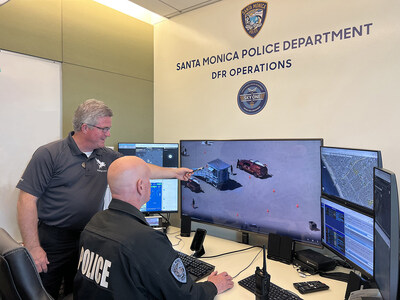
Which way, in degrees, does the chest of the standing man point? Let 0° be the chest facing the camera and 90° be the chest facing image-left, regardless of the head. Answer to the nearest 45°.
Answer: approximately 315°

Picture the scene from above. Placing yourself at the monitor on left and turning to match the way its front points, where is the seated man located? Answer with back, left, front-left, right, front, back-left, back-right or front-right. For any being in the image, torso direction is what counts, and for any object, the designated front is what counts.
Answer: front

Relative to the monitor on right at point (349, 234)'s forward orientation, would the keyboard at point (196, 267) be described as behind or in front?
in front

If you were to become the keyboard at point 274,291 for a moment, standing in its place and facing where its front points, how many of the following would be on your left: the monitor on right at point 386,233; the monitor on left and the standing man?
1

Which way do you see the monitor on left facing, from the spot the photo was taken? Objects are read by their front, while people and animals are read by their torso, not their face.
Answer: facing the viewer

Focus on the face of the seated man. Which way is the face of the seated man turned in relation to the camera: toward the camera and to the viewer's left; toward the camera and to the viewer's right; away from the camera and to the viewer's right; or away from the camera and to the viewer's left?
away from the camera and to the viewer's right

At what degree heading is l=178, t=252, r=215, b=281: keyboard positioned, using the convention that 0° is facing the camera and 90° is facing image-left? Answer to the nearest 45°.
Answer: approximately 45°

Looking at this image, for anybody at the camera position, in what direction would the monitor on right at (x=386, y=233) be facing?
facing to the left of the viewer

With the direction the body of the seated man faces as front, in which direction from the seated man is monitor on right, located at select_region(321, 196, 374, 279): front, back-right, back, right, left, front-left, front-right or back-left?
front-right

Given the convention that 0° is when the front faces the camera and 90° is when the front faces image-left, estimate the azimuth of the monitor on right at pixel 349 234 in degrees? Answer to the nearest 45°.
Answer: approximately 45°

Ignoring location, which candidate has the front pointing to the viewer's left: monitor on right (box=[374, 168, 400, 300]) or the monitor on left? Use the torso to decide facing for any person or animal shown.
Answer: the monitor on right

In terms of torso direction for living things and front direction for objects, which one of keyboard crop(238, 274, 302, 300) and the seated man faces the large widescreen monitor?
the seated man

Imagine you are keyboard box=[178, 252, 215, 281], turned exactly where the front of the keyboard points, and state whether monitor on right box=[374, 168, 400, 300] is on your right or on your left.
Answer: on your left

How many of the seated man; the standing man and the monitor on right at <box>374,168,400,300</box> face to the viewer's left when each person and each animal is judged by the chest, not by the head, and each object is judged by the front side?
1

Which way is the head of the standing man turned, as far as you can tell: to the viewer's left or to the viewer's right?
to the viewer's right

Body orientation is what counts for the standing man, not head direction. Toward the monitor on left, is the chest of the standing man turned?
no

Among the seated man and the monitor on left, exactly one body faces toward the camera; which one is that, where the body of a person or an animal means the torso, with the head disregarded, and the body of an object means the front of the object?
the monitor on left

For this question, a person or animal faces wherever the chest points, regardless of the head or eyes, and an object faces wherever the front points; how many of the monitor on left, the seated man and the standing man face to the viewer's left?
0
